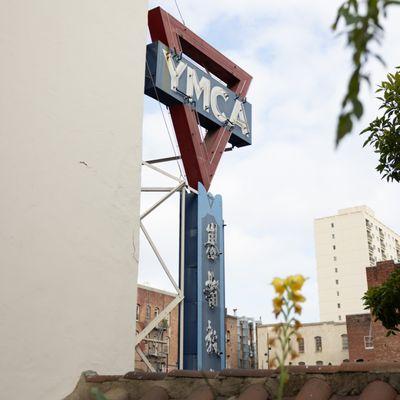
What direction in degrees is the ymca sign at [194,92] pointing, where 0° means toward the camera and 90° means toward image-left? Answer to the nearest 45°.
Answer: approximately 315°

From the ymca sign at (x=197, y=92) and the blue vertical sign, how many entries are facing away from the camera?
0

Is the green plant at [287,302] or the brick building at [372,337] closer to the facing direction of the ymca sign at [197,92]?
the green plant

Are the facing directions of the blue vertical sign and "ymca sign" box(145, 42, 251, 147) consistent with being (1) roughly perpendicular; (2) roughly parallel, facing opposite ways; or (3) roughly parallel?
roughly parallel

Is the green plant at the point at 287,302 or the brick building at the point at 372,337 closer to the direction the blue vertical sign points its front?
the green plant

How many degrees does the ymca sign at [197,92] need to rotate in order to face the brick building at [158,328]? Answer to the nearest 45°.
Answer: approximately 135° to its left
